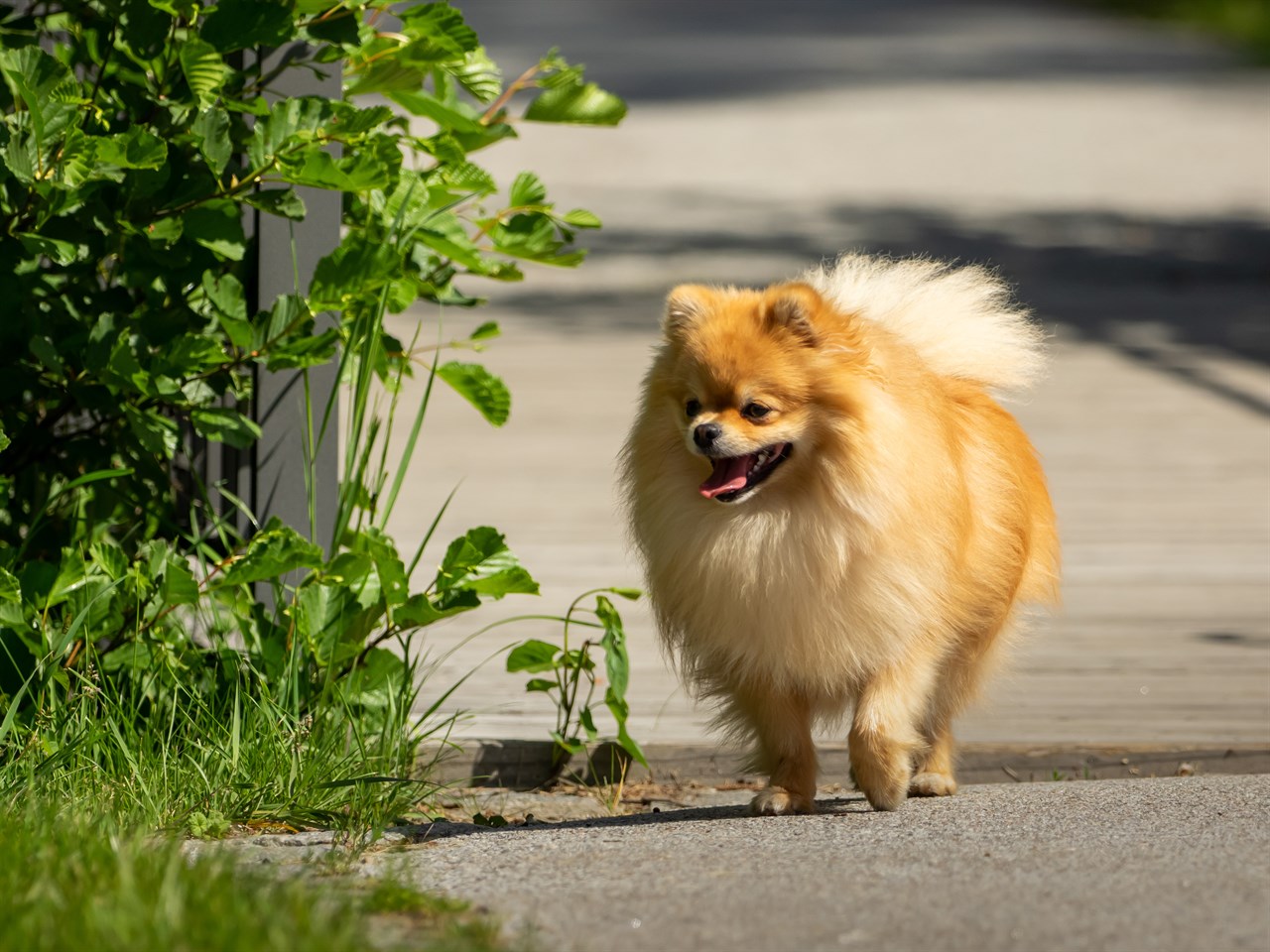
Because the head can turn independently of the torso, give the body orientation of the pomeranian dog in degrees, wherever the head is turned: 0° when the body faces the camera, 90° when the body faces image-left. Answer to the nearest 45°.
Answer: approximately 45°

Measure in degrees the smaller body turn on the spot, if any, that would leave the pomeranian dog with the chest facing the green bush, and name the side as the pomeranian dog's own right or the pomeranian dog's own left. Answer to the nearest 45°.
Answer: approximately 45° to the pomeranian dog's own right

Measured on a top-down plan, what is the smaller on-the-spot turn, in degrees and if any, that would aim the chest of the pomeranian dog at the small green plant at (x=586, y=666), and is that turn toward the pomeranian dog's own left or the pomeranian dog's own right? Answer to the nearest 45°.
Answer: approximately 90° to the pomeranian dog's own right
